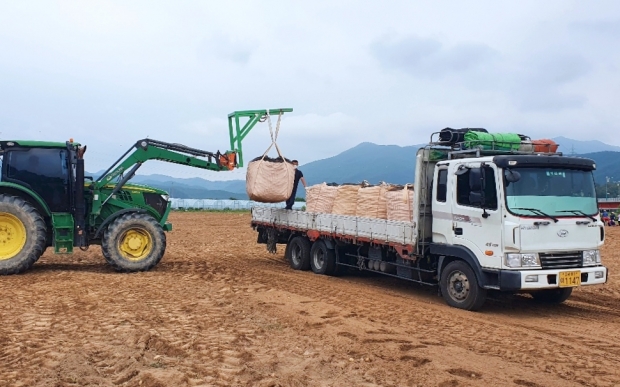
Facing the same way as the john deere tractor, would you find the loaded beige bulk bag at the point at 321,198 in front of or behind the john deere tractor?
in front

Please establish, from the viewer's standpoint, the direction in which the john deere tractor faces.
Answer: facing to the right of the viewer

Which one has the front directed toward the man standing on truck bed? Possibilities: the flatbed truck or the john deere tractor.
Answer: the john deere tractor

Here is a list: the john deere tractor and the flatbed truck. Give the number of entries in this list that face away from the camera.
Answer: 0

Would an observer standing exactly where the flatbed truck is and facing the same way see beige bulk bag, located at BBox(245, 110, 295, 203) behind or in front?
behind

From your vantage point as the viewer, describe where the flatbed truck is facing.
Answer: facing the viewer and to the right of the viewer
